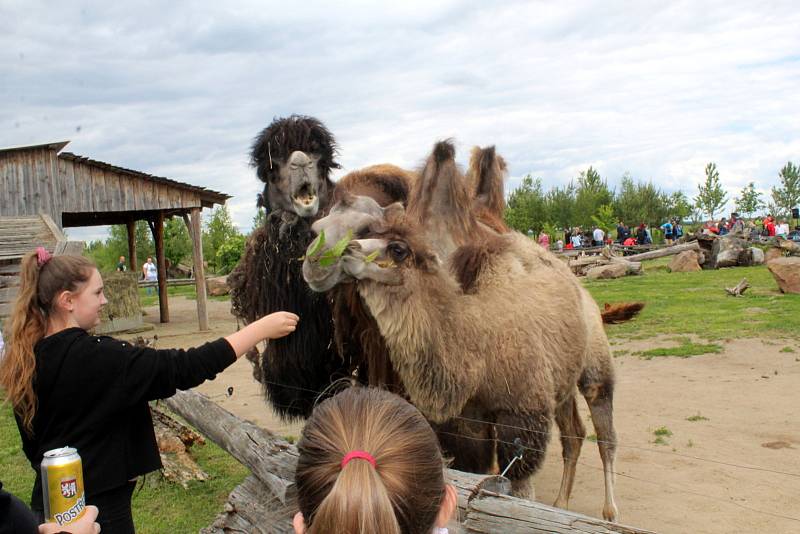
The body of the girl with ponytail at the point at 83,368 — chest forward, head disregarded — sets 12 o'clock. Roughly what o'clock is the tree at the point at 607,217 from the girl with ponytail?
The tree is roughly at 12 o'clock from the girl with ponytail.

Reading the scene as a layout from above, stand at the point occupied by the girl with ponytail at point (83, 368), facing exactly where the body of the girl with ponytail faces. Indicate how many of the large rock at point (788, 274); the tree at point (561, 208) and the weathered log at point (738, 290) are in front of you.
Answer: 3

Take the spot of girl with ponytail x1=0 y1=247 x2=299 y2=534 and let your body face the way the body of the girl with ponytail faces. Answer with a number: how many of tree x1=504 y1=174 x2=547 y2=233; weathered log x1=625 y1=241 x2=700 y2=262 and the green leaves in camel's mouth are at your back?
0

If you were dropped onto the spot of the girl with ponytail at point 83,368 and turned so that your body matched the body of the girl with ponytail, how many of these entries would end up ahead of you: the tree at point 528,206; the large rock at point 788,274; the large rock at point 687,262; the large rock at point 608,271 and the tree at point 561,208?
5

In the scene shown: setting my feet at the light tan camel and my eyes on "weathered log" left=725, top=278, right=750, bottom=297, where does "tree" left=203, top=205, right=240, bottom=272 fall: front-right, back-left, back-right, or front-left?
front-left

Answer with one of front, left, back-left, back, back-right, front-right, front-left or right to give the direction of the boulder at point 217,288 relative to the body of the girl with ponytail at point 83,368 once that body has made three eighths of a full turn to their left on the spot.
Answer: right

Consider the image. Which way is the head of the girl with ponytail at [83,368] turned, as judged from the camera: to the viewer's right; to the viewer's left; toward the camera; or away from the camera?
to the viewer's right

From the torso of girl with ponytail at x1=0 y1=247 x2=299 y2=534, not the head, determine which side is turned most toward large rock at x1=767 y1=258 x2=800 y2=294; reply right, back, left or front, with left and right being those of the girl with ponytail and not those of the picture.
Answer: front

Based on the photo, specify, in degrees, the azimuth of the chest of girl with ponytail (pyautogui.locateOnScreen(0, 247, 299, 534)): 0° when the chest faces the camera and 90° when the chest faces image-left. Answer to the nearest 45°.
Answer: approximately 225°

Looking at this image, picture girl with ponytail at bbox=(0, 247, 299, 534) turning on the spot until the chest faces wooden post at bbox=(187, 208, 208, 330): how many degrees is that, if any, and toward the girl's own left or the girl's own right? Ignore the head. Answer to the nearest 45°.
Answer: approximately 45° to the girl's own left

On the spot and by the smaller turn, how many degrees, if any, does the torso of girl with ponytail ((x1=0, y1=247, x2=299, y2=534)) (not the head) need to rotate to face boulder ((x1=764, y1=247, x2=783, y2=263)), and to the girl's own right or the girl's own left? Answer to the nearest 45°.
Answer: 0° — they already face it

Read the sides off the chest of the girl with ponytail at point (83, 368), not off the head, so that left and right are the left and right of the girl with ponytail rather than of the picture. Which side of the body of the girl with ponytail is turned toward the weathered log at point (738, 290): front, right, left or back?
front

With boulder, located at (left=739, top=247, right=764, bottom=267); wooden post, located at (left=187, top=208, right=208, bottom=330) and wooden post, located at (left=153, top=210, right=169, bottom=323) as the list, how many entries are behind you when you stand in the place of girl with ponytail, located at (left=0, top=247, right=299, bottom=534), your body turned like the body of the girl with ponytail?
0

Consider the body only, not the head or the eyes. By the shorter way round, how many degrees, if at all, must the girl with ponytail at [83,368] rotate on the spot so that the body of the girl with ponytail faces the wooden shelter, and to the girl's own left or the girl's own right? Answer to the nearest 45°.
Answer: approximately 45° to the girl's own left

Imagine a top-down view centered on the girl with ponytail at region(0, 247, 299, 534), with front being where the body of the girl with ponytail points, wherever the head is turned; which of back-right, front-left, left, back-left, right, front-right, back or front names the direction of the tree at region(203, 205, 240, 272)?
front-left
